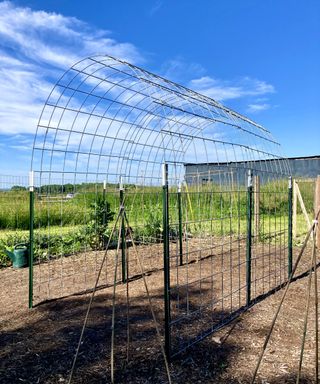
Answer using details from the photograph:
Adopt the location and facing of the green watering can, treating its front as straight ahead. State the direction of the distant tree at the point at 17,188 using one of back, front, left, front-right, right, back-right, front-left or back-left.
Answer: right

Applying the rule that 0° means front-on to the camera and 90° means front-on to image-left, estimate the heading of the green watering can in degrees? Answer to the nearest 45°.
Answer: approximately 90°

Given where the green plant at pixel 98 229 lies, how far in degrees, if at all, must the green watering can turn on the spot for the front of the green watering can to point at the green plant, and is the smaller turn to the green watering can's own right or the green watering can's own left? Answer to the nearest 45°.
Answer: approximately 180°
